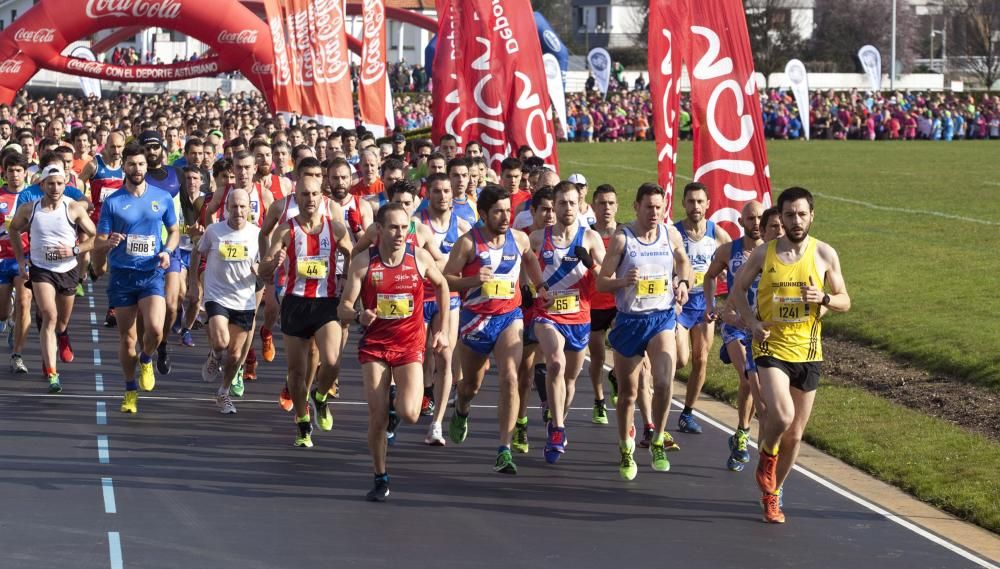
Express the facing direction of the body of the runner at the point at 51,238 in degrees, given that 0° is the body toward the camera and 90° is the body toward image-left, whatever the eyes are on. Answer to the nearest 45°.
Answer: approximately 0°

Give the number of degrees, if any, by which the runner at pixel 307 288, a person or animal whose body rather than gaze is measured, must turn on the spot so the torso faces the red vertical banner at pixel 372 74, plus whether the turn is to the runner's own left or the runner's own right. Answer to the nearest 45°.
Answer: approximately 180°

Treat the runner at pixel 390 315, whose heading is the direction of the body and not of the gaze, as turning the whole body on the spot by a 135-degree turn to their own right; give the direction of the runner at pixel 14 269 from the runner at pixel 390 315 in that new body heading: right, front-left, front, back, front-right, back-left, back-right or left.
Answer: front

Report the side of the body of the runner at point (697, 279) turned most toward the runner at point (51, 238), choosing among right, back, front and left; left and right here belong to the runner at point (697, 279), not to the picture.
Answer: right
